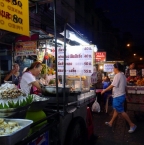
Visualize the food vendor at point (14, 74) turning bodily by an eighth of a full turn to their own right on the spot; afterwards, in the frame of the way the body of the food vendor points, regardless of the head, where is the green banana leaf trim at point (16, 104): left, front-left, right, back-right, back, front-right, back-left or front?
left

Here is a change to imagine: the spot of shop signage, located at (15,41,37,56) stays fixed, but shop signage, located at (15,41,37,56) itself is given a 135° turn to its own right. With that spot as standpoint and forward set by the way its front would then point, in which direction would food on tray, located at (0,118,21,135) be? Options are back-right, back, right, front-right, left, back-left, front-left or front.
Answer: back-left

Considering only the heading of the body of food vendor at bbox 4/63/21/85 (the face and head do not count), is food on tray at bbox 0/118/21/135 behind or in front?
in front

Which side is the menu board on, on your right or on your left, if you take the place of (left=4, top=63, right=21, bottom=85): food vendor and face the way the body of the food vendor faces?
on your left

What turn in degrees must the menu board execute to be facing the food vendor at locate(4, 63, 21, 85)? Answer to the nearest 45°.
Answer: approximately 135° to its right

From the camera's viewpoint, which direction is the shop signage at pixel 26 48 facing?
toward the camera

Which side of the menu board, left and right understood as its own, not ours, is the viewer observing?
front

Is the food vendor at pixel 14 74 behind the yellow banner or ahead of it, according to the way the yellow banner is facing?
ahead

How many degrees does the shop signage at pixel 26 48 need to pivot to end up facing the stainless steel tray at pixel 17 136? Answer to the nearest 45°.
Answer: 0° — it already faces it
